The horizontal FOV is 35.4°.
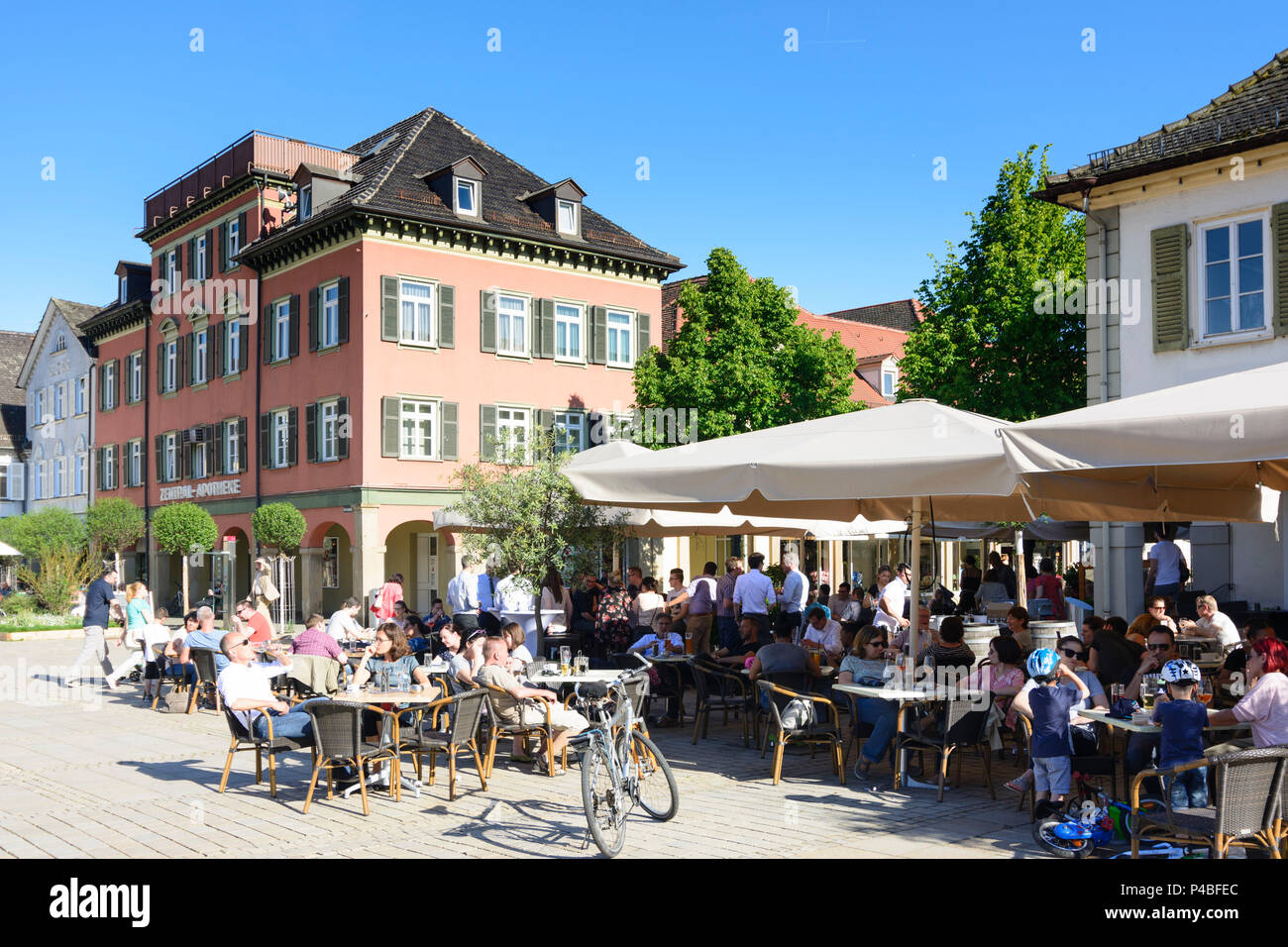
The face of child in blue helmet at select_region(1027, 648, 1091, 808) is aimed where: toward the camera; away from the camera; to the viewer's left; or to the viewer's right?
away from the camera

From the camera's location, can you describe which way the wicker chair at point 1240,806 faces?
facing away from the viewer and to the left of the viewer

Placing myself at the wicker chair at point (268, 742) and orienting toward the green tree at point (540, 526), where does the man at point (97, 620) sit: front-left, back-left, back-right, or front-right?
front-left

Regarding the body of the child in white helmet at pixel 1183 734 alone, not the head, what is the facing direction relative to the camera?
away from the camera

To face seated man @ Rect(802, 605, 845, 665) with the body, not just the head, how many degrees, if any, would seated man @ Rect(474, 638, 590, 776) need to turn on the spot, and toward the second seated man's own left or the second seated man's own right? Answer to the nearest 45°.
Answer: approximately 45° to the second seated man's own left

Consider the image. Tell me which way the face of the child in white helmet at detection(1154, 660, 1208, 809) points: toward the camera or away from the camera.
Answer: away from the camera

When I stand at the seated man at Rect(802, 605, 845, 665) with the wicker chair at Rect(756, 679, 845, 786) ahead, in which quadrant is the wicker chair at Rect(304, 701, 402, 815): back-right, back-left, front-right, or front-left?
front-right

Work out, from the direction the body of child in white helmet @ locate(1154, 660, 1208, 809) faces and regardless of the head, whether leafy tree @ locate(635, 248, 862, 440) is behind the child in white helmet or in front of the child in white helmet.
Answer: in front

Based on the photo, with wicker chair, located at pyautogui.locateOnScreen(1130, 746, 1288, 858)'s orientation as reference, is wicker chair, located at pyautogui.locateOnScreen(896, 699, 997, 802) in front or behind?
in front

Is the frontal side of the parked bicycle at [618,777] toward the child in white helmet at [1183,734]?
no

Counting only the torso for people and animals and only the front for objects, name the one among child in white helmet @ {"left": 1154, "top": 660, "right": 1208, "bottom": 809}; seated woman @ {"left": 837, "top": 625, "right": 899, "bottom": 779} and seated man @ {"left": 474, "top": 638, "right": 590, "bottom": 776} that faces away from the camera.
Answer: the child in white helmet

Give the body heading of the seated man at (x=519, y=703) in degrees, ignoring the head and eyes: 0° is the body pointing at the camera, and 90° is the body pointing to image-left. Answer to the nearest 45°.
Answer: approximately 270°

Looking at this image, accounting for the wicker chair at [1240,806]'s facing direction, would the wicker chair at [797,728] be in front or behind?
in front

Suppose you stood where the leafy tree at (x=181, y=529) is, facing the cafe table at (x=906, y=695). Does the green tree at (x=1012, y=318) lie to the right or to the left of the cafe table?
left
